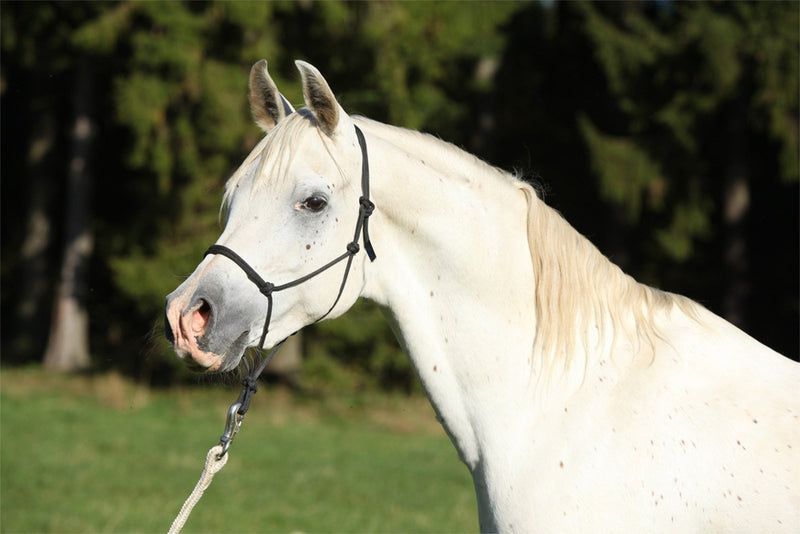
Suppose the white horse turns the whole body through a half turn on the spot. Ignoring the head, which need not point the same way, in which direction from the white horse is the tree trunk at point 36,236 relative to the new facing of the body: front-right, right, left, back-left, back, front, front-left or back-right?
back-left

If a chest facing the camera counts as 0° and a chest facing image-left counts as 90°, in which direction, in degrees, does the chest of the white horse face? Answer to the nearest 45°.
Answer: approximately 90°

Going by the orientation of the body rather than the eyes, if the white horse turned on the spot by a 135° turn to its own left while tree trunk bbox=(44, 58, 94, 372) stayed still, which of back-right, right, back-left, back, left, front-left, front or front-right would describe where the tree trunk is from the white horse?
back
